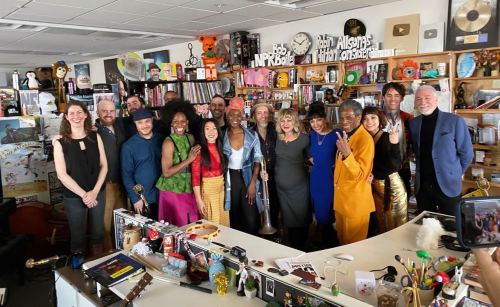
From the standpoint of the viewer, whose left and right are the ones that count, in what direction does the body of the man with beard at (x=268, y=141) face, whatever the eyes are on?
facing the viewer

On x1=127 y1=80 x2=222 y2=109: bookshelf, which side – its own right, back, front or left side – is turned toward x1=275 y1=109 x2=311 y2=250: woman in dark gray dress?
front

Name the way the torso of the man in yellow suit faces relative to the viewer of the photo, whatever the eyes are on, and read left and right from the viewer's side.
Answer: facing the viewer and to the left of the viewer

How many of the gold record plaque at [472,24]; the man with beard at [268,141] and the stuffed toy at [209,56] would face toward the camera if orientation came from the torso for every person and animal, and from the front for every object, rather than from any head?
3

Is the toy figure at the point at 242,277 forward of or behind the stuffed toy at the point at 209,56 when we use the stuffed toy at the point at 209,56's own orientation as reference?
forward

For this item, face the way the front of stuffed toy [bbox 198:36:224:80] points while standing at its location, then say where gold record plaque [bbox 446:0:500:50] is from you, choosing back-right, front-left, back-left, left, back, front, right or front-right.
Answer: front-left

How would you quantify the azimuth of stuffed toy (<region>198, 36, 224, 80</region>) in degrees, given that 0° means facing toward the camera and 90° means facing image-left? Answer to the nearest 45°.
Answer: approximately 0°
